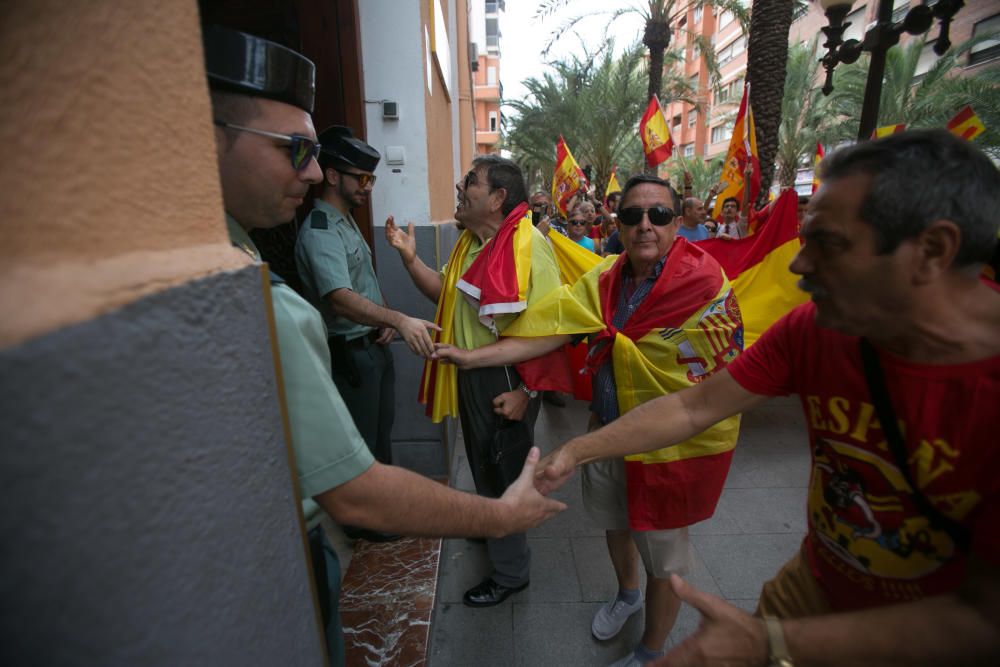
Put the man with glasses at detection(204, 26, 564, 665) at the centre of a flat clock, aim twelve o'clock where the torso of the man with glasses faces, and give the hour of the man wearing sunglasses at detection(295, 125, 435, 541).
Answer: The man wearing sunglasses is roughly at 9 o'clock from the man with glasses.

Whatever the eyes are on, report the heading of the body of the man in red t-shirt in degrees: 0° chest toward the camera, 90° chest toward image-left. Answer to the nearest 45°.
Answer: approximately 45°

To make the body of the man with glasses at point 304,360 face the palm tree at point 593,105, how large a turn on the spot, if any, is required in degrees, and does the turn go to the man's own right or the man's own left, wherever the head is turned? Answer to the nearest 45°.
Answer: approximately 45° to the man's own left

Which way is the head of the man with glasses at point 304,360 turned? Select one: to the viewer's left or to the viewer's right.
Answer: to the viewer's right

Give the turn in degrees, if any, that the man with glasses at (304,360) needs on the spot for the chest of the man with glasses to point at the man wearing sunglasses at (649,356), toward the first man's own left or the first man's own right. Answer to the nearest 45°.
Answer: approximately 45° to the first man's own left

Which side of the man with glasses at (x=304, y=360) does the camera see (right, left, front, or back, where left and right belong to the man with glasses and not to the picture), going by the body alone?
right

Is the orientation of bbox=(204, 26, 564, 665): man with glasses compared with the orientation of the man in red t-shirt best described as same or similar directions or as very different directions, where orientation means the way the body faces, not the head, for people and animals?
very different directions

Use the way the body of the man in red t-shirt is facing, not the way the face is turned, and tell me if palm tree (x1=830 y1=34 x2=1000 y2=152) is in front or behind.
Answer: behind

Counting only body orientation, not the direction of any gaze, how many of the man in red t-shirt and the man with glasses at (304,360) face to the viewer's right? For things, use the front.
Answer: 1

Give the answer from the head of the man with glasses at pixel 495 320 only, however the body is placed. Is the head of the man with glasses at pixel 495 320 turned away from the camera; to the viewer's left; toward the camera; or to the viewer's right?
to the viewer's left
